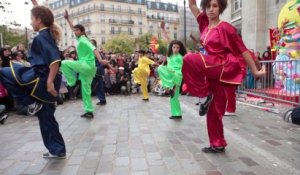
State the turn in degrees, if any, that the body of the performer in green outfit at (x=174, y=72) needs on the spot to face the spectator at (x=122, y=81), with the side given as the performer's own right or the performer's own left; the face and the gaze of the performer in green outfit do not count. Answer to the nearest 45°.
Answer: approximately 135° to the performer's own right

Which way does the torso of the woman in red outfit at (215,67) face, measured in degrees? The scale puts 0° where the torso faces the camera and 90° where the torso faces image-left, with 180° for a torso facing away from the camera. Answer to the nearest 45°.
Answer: approximately 45°

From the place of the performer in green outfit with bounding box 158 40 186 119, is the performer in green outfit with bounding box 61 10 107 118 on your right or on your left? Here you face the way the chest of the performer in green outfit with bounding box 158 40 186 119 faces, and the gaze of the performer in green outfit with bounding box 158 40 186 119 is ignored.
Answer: on your right

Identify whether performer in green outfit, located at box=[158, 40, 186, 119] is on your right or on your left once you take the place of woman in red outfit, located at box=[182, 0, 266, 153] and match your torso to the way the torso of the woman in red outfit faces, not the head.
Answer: on your right

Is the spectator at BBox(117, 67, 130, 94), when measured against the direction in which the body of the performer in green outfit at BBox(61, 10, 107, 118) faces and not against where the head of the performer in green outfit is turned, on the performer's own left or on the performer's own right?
on the performer's own right

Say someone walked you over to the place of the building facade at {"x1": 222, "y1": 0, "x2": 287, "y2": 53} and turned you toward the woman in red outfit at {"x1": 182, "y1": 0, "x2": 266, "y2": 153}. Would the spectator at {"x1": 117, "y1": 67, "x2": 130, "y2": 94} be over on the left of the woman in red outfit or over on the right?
right

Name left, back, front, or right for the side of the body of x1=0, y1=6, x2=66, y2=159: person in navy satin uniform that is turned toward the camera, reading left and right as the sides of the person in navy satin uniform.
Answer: left

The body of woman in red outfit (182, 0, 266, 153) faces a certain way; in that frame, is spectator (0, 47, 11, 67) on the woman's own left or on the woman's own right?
on the woman's own right

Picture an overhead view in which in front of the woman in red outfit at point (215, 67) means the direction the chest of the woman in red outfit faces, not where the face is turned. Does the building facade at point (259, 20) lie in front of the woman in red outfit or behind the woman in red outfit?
behind

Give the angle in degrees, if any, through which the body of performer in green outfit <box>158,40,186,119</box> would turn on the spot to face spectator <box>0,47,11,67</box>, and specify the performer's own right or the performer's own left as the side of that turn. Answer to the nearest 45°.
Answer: approximately 45° to the performer's own right

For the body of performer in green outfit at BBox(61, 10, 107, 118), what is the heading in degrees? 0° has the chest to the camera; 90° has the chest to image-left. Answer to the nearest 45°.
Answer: approximately 90°

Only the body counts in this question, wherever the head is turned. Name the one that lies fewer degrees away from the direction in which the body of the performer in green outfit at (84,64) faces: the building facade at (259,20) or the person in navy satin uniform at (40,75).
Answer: the person in navy satin uniform
